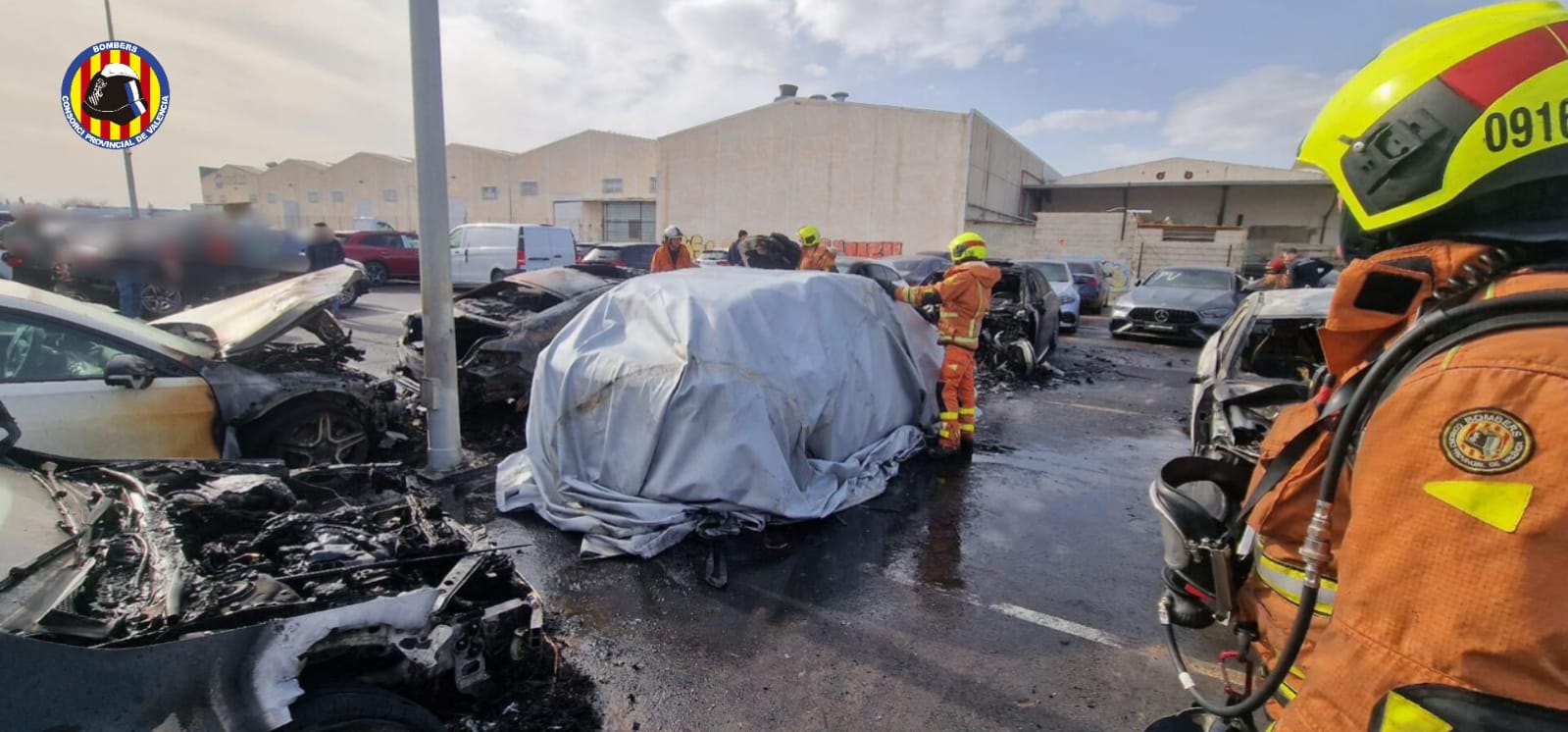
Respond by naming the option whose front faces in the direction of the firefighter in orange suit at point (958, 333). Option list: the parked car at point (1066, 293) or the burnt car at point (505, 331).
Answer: the parked car

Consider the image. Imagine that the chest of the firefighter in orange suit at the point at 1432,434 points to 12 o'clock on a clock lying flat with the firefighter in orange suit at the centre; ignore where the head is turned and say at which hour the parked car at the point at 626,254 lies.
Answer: The parked car is roughly at 1 o'clock from the firefighter in orange suit.

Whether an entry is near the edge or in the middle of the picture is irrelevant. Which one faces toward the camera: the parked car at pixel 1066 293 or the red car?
the parked car

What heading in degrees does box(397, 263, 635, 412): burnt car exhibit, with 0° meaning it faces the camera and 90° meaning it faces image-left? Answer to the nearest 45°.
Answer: approximately 45°

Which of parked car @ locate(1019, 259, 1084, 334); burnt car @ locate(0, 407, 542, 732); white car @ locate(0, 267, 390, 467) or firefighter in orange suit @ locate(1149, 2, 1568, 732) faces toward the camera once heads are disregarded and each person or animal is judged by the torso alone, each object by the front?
the parked car

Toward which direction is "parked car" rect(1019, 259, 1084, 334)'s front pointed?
toward the camera

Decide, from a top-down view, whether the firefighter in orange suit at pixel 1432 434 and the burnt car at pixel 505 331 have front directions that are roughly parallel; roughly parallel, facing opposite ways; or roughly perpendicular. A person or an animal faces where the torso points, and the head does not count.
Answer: roughly perpendicular

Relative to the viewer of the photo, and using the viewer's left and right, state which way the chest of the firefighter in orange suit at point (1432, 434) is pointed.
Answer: facing to the left of the viewer

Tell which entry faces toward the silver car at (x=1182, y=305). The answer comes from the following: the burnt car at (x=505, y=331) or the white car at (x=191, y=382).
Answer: the white car

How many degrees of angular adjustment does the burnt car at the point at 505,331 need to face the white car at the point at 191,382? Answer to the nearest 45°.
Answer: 0° — it already faces it

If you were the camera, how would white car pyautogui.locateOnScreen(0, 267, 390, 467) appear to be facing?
facing to the right of the viewer

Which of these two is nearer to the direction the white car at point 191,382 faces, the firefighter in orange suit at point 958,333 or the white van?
the firefighter in orange suit

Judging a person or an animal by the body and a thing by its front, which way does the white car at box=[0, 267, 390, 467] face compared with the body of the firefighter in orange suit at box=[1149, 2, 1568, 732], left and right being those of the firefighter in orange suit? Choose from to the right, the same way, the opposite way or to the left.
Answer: to the right
